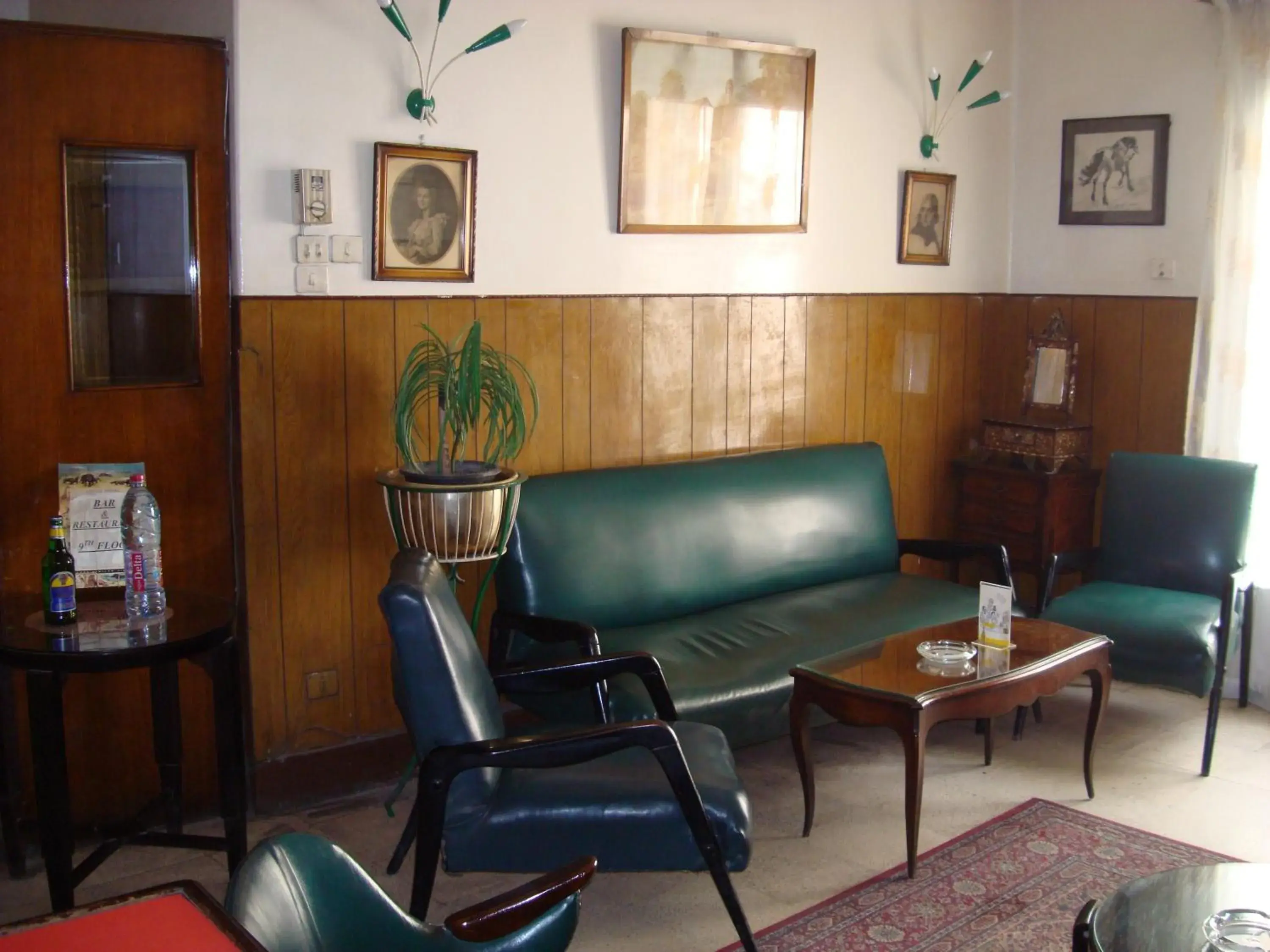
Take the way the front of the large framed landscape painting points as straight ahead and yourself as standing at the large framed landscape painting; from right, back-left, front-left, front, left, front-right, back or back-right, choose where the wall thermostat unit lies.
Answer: right

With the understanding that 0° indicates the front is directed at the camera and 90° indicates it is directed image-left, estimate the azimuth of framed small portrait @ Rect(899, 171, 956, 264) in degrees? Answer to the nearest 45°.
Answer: approximately 315°

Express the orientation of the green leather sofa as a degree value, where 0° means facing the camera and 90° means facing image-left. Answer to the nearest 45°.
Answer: approximately 315°

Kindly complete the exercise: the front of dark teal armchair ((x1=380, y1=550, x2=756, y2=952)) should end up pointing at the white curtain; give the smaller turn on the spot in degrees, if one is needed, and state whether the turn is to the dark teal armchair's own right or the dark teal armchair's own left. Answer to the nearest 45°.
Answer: approximately 45° to the dark teal armchair's own left

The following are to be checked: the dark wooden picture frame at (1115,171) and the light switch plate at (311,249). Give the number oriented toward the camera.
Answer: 2

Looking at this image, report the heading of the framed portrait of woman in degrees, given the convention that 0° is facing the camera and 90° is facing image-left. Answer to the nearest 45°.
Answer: approximately 315°

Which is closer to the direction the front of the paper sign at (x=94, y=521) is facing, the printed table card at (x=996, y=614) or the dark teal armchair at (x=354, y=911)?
the dark teal armchair

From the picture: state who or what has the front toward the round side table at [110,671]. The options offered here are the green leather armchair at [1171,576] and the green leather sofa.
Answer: the green leather armchair
